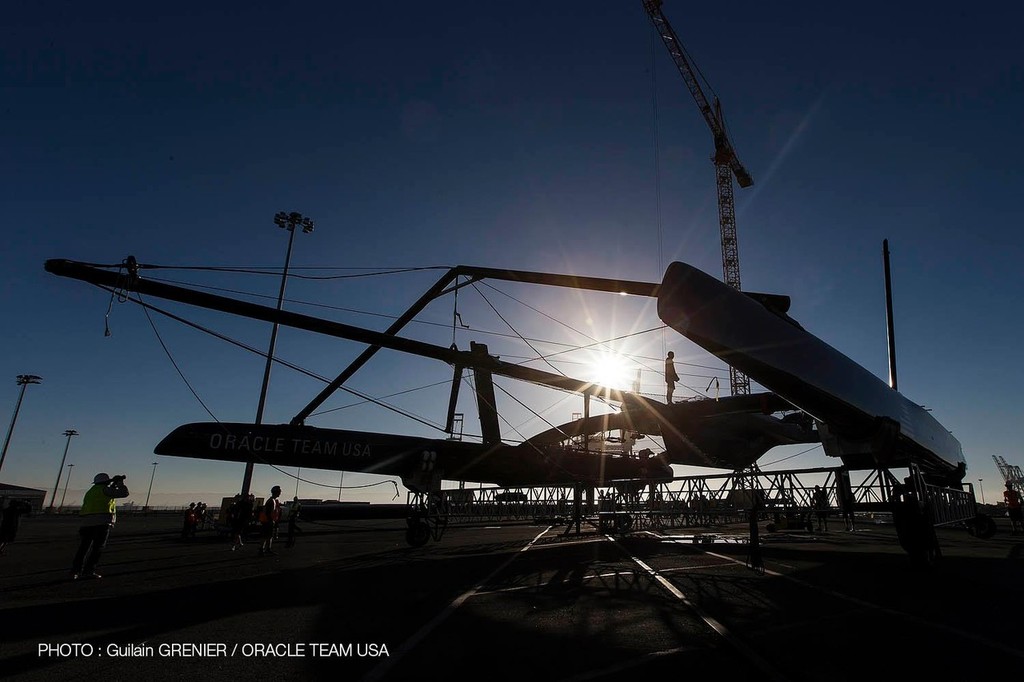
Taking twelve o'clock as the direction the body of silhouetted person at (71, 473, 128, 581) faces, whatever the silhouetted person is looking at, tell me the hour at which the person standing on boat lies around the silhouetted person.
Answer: The person standing on boat is roughly at 12 o'clock from the silhouetted person.

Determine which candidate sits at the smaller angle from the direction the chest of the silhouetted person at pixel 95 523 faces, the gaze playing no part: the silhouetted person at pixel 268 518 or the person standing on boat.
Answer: the person standing on boat

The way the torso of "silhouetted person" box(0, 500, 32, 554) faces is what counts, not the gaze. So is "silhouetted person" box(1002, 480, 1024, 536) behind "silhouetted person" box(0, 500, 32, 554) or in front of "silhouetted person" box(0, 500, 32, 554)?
in front

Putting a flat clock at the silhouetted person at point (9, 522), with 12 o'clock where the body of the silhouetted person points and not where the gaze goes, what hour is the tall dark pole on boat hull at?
The tall dark pole on boat hull is roughly at 1 o'clock from the silhouetted person.

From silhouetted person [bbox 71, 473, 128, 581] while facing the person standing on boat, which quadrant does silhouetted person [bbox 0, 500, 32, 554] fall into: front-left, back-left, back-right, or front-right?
back-left

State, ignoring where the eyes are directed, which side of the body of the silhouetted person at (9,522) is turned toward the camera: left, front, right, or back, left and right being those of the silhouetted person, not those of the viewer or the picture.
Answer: right

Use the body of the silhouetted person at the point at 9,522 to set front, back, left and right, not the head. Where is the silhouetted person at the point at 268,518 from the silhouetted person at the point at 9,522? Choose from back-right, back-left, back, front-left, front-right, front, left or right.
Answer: front-right

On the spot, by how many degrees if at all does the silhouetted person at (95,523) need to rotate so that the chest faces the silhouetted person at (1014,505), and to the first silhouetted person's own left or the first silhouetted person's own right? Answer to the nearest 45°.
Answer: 0° — they already face them

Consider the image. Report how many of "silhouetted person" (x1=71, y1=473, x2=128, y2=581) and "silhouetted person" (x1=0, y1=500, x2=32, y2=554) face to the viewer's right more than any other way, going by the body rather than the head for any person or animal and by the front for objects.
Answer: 2

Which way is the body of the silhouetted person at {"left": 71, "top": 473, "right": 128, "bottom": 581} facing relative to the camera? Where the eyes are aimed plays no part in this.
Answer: to the viewer's right

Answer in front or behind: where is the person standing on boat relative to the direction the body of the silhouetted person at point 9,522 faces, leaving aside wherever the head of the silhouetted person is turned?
in front

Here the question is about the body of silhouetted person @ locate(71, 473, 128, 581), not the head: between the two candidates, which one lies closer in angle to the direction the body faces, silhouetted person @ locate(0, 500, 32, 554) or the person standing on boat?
the person standing on boat

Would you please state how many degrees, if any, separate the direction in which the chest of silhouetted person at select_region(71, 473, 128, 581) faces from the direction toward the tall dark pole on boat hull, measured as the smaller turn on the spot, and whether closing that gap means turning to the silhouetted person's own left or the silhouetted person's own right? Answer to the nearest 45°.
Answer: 0° — they already face it

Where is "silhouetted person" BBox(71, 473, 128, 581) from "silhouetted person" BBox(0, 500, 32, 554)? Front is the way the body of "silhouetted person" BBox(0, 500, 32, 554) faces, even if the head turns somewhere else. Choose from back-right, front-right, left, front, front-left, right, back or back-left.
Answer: right
